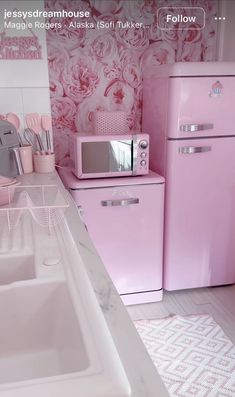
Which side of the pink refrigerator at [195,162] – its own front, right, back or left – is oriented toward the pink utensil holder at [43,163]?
right

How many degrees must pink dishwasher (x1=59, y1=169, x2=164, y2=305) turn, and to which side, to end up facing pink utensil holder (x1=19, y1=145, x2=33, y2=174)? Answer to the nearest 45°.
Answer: approximately 90° to its right

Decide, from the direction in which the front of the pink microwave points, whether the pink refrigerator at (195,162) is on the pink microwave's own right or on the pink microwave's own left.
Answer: on the pink microwave's own left

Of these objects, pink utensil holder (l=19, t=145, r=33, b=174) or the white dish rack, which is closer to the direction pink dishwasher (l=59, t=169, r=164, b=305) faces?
the white dish rack

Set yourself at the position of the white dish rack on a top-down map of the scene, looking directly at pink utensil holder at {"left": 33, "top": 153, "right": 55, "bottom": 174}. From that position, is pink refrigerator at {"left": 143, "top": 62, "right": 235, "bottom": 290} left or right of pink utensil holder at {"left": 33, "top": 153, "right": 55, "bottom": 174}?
right

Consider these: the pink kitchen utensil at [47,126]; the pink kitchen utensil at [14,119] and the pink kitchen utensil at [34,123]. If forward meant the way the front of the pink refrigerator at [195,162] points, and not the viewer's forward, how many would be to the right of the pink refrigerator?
3

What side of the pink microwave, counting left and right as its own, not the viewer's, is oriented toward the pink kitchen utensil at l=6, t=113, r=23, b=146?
right

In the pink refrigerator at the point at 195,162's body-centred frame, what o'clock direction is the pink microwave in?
The pink microwave is roughly at 2 o'clock from the pink refrigerator.
